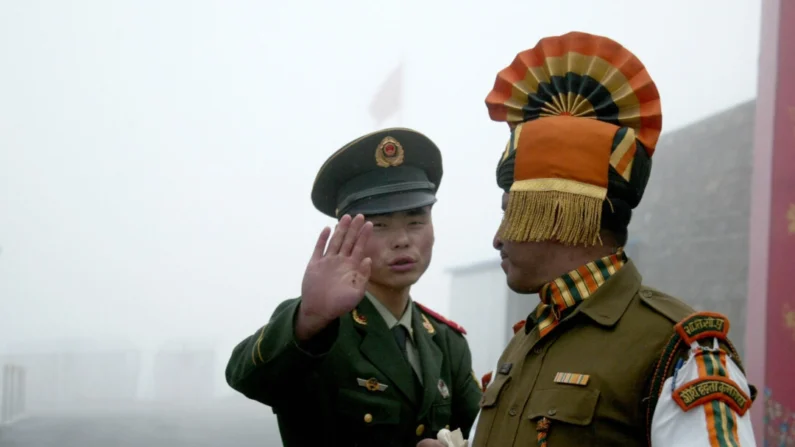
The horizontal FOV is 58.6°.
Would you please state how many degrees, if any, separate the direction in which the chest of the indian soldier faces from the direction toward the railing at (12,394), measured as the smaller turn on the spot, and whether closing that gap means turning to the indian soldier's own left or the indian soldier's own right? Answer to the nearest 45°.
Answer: approximately 90° to the indian soldier's own right

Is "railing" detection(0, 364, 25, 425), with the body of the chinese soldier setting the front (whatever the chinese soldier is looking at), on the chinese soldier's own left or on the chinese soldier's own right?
on the chinese soldier's own right

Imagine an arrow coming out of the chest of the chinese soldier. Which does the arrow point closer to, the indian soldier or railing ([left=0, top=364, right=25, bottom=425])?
the indian soldier

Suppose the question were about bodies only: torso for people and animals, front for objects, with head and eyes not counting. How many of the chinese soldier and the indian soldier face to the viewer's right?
0

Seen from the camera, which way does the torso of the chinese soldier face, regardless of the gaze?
toward the camera

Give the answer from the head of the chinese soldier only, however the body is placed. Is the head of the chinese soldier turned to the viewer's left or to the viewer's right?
to the viewer's right

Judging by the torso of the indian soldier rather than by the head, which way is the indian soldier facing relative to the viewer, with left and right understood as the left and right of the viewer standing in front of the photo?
facing the viewer and to the left of the viewer
